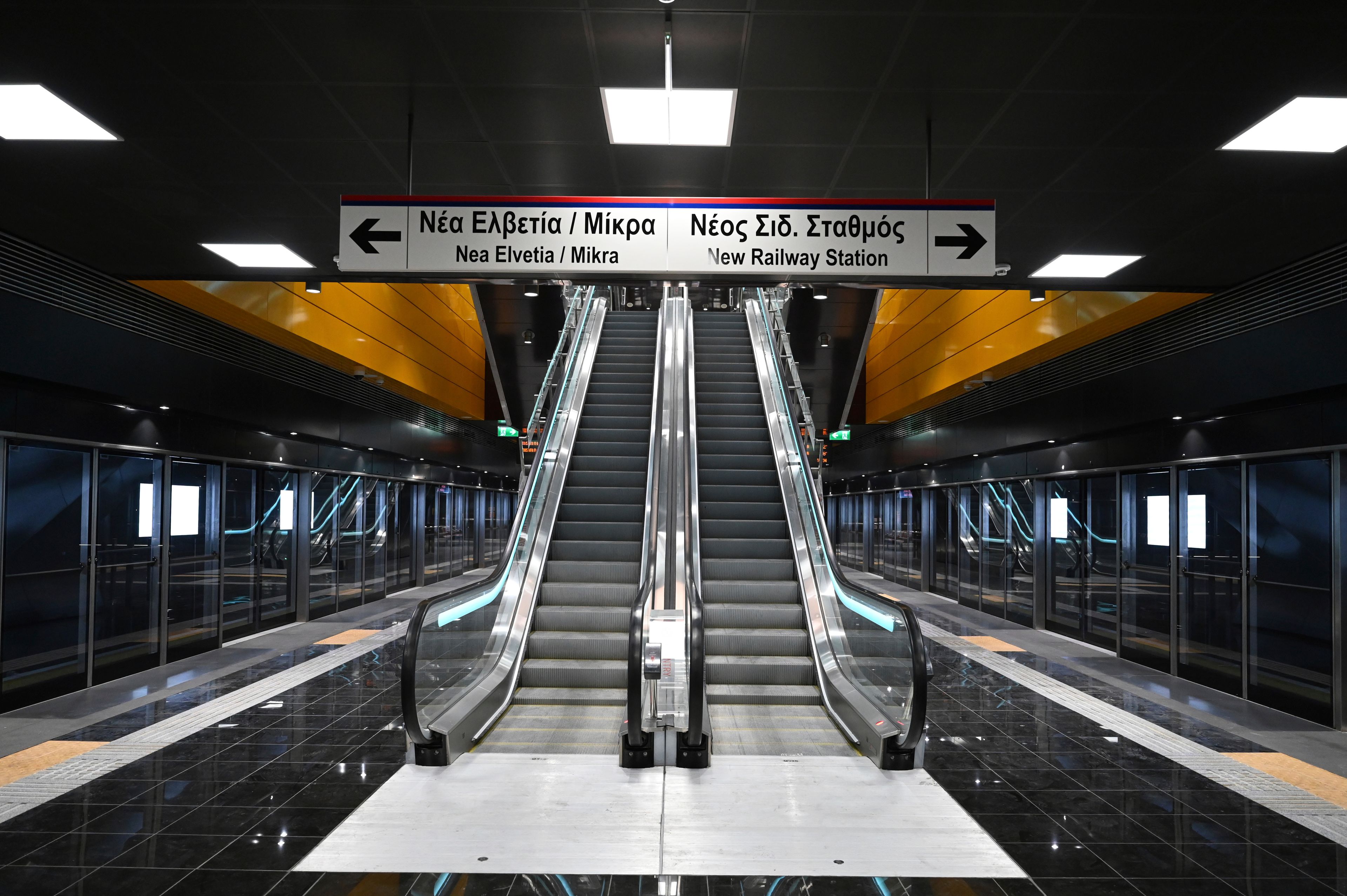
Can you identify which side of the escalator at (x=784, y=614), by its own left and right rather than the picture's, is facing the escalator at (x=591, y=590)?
right

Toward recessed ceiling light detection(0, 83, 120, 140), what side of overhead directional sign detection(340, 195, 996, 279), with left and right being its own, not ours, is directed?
right

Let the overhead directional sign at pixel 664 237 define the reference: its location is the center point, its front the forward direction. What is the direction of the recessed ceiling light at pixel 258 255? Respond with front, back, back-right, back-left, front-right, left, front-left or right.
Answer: back-right

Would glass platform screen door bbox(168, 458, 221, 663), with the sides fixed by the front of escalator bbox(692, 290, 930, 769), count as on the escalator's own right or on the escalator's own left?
on the escalator's own right

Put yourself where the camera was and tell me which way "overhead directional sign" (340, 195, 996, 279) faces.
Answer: facing the viewer

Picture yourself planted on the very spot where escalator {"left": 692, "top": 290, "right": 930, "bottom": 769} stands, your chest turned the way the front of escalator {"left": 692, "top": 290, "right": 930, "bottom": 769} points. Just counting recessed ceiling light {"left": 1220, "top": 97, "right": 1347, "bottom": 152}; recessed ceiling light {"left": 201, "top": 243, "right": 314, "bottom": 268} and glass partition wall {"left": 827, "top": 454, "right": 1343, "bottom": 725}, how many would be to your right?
1

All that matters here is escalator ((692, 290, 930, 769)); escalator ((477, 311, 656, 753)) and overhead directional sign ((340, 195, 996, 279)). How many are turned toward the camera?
3

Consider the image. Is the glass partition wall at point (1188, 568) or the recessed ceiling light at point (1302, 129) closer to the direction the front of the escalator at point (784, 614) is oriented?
the recessed ceiling light

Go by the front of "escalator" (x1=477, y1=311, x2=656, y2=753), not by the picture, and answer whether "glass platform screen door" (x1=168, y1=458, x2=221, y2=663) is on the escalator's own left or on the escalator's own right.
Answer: on the escalator's own right

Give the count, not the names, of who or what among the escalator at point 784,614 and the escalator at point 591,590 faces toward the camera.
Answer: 2

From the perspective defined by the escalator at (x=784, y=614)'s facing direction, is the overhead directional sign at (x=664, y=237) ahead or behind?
ahead

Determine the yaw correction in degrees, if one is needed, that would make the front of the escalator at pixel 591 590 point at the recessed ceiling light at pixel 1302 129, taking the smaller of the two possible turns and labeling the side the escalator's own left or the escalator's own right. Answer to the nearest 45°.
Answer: approximately 45° to the escalator's own left

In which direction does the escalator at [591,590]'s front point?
toward the camera

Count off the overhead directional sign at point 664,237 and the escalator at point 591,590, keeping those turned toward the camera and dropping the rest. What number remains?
2
